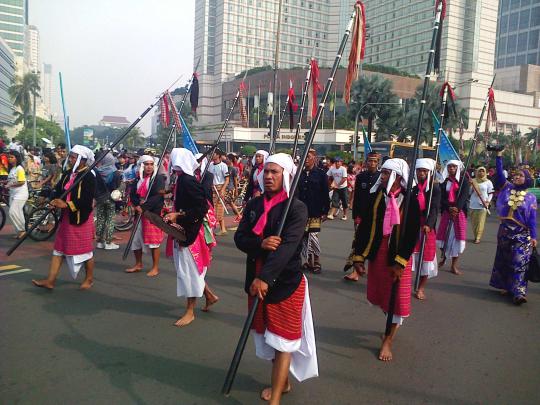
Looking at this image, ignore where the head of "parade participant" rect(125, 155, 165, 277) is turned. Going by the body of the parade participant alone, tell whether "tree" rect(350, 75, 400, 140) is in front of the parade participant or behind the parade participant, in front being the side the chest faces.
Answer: behind

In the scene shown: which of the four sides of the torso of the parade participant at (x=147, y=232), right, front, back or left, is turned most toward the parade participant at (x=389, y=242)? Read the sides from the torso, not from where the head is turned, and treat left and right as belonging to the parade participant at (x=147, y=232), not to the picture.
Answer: left

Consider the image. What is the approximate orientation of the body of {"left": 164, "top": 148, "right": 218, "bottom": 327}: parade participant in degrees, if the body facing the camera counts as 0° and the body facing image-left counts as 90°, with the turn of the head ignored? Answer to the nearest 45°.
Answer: approximately 90°

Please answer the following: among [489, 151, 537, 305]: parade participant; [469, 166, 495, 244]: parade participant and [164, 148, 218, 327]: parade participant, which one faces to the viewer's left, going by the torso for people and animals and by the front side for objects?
[164, 148, 218, 327]: parade participant

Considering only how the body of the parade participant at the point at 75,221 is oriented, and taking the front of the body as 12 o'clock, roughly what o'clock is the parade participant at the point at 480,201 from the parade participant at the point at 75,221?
the parade participant at the point at 480,201 is roughly at 7 o'clock from the parade participant at the point at 75,221.

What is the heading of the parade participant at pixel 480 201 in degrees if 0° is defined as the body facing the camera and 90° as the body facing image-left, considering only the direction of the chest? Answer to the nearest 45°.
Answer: approximately 0°

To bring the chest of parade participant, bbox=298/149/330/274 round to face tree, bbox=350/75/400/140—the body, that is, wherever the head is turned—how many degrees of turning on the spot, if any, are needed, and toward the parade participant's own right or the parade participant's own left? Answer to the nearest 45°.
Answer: approximately 135° to the parade participant's own right
